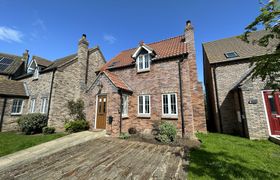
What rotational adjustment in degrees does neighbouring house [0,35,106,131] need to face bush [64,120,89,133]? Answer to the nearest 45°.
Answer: approximately 90° to its left

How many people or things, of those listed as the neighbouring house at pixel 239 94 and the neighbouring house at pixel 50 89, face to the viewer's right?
0

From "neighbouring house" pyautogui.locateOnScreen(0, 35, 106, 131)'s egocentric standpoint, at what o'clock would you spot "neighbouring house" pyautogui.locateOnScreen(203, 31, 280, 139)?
"neighbouring house" pyautogui.locateOnScreen(203, 31, 280, 139) is roughly at 9 o'clock from "neighbouring house" pyautogui.locateOnScreen(0, 35, 106, 131).

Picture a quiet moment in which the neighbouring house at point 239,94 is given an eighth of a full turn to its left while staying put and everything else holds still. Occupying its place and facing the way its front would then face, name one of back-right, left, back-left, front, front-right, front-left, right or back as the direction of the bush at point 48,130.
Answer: right

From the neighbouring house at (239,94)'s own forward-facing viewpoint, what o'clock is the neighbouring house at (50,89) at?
the neighbouring house at (50,89) is roughly at 2 o'clock from the neighbouring house at (239,94).

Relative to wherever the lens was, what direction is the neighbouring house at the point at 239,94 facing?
facing the viewer

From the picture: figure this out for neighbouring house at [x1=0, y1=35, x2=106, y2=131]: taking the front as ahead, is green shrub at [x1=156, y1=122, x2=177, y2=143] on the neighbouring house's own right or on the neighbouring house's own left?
on the neighbouring house's own left

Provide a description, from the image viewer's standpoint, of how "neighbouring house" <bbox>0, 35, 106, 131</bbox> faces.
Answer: facing the viewer and to the left of the viewer

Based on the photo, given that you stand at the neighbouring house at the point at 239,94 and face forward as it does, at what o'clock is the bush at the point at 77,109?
The bush is roughly at 2 o'clock from the neighbouring house.

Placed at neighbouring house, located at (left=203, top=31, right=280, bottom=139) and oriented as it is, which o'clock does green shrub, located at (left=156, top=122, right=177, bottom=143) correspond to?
The green shrub is roughly at 1 o'clock from the neighbouring house.

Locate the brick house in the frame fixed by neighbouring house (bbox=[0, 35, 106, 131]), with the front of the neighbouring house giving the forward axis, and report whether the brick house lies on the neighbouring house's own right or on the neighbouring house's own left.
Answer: on the neighbouring house's own left
